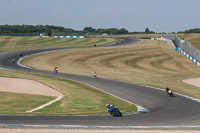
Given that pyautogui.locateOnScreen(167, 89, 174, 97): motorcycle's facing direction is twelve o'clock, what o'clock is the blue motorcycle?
The blue motorcycle is roughly at 2 o'clock from the motorcycle.
